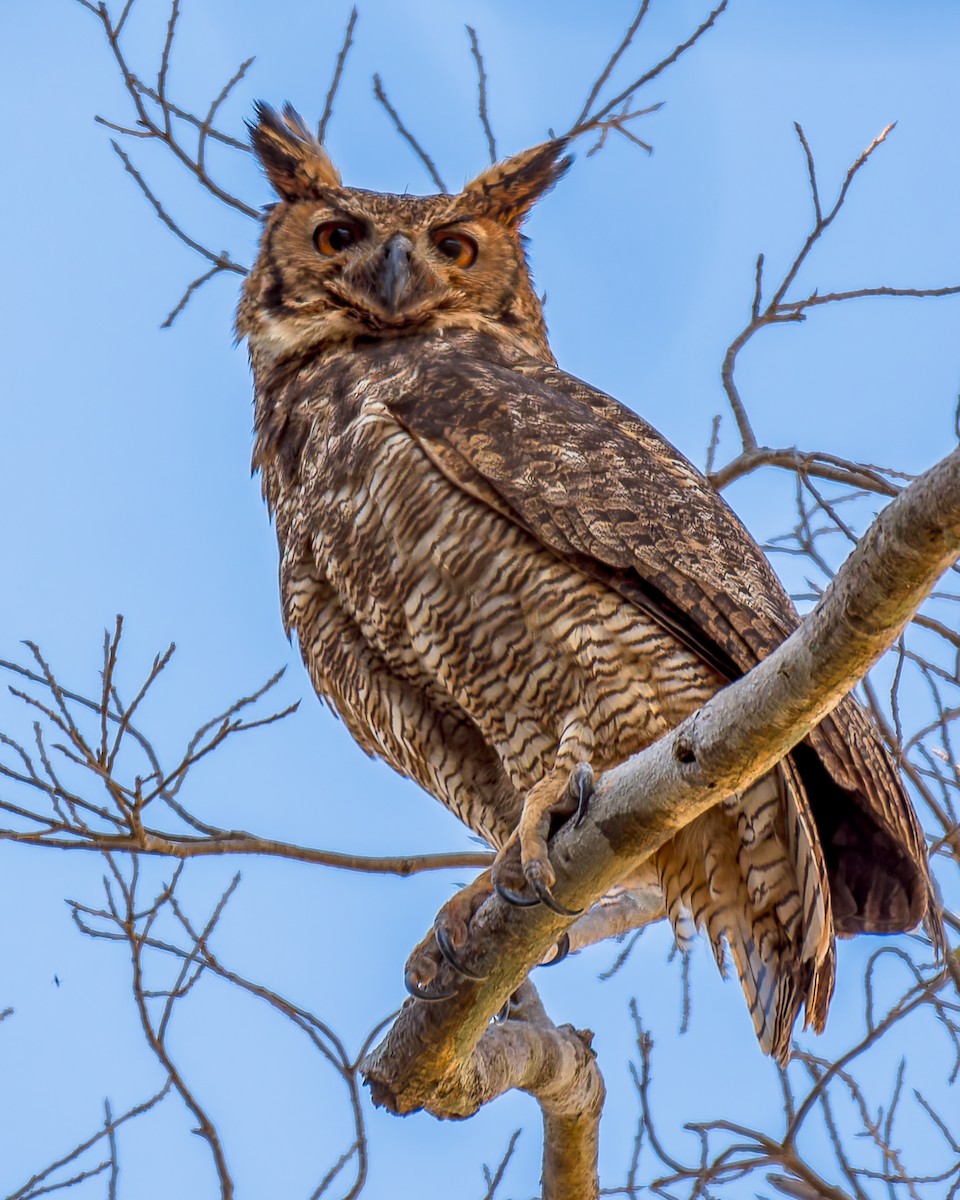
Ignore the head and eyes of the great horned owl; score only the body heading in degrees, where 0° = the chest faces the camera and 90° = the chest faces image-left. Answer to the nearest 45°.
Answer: approximately 45°
